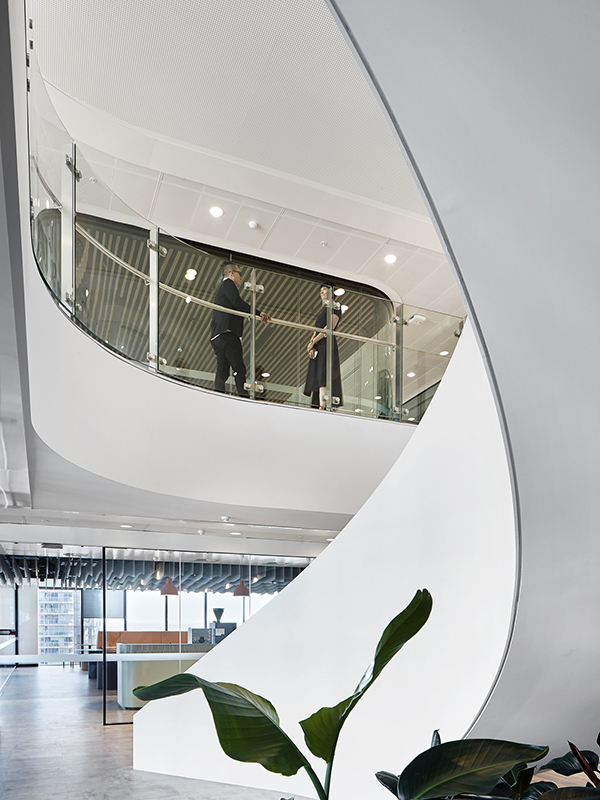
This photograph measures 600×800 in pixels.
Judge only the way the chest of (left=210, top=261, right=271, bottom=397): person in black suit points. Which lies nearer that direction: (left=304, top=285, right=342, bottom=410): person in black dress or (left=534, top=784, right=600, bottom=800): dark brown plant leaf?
the person in black dress

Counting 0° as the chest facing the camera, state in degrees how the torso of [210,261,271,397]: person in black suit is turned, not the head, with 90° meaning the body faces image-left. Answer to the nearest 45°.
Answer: approximately 270°

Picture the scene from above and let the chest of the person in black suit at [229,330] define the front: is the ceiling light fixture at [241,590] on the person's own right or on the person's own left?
on the person's own left

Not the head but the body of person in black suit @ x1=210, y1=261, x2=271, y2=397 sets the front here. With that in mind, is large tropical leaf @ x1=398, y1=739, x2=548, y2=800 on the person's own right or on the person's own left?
on the person's own right

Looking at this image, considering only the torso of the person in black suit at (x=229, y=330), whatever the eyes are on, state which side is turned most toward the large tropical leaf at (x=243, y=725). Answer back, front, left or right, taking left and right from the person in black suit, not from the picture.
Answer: right

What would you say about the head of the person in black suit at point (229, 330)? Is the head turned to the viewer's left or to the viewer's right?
to the viewer's right

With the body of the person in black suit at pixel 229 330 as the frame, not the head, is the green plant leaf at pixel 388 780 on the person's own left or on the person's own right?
on the person's own right

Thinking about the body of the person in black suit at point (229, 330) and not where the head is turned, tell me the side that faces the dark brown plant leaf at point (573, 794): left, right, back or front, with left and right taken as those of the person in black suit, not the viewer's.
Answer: right

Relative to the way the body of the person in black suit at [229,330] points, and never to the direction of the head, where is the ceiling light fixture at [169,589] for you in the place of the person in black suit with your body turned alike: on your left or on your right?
on your left
